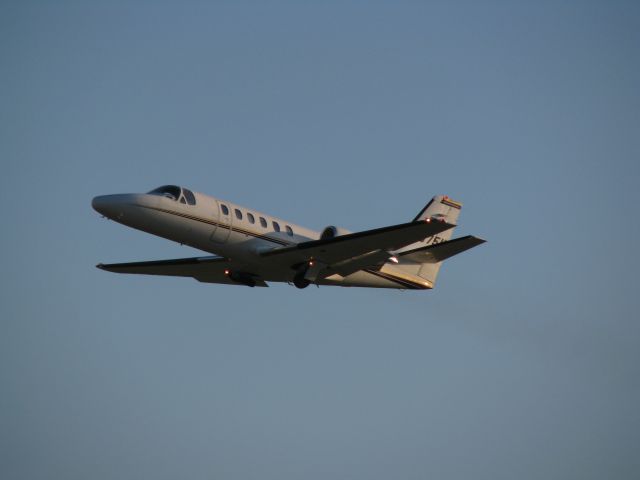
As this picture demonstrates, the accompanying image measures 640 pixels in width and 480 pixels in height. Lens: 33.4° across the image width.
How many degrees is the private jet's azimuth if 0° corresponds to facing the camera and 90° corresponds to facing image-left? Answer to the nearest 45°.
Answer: approximately 45°
